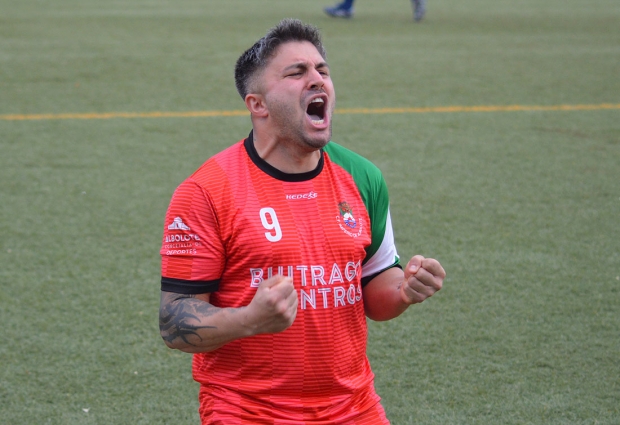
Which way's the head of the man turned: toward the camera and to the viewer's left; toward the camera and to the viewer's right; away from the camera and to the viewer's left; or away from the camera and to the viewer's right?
toward the camera and to the viewer's right

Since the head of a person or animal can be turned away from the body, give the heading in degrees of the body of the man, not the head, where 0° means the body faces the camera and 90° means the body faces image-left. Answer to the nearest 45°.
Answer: approximately 315°
